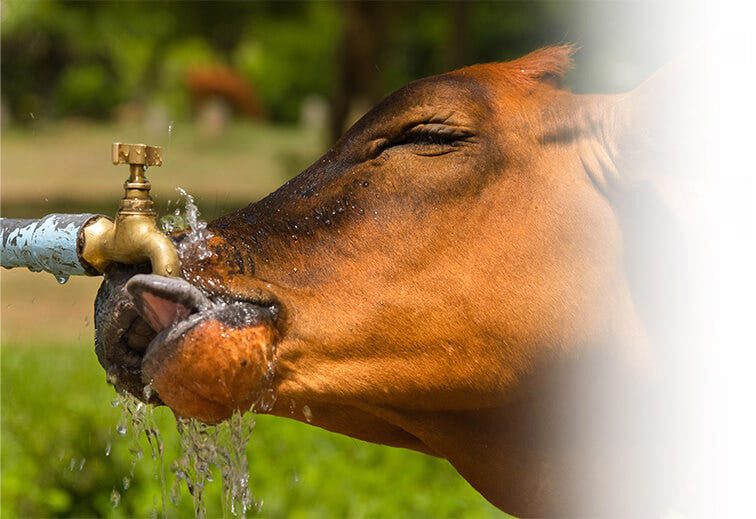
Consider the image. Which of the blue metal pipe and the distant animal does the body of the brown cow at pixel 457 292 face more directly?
the blue metal pipe

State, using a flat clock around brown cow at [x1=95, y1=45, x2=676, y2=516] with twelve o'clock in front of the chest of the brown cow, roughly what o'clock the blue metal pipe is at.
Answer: The blue metal pipe is roughly at 12 o'clock from the brown cow.

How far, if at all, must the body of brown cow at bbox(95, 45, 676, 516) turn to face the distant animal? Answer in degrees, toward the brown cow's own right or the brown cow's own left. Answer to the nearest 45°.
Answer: approximately 90° to the brown cow's own right

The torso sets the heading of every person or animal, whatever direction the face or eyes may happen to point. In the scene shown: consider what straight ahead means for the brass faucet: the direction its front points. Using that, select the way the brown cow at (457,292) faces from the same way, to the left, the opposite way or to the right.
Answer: the opposite way

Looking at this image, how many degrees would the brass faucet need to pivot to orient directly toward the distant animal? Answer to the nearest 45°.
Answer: approximately 90° to its left

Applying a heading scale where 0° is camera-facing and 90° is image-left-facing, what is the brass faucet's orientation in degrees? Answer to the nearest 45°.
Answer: approximately 270°

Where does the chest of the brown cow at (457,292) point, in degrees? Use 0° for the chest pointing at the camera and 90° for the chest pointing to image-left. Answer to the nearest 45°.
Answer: approximately 90°

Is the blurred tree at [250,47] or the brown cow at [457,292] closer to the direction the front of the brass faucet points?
the brown cow

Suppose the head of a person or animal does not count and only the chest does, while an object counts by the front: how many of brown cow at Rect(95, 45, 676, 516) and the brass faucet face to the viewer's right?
1

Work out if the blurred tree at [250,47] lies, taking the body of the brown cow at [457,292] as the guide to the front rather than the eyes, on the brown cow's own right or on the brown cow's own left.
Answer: on the brown cow's own right
